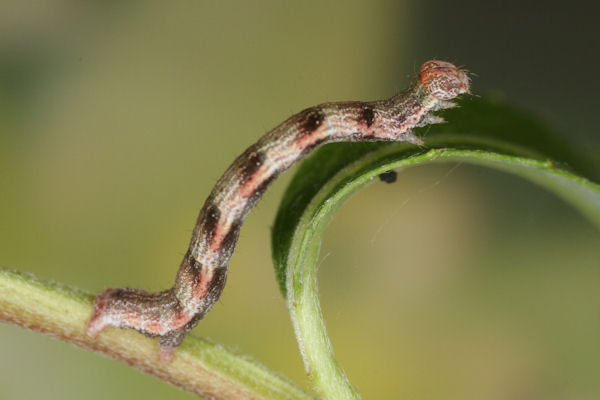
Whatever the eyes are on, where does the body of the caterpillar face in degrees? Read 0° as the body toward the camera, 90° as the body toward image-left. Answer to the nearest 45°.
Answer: approximately 270°
